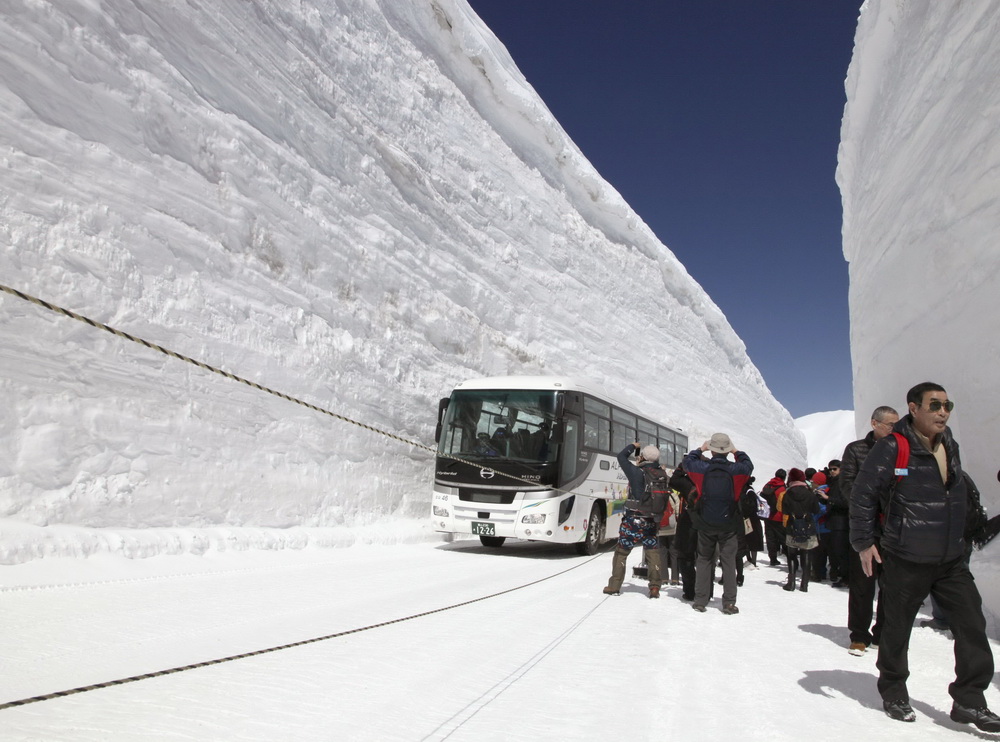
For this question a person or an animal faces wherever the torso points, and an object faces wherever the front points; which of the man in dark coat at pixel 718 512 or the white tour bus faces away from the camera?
the man in dark coat

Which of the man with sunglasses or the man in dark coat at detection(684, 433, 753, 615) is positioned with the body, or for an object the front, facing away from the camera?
the man in dark coat

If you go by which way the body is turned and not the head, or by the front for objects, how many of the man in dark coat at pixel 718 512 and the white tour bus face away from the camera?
1

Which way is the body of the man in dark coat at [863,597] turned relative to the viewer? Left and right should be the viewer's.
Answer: facing the viewer and to the right of the viewer

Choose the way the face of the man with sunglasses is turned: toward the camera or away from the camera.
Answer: toward the camera

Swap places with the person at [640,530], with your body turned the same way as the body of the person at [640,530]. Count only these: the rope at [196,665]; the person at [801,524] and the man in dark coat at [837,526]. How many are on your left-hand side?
1

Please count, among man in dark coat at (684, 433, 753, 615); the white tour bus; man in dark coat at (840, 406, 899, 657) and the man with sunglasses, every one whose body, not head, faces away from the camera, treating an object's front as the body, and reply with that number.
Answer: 1

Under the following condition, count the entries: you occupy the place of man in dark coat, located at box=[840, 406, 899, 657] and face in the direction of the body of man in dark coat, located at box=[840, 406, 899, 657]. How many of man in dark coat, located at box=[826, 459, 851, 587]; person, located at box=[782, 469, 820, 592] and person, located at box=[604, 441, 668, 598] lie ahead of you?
0

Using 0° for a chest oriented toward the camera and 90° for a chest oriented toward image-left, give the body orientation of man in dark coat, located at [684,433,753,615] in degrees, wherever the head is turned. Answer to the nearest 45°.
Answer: approximately 180°

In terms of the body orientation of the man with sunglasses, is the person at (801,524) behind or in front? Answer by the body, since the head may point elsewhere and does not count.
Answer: behind

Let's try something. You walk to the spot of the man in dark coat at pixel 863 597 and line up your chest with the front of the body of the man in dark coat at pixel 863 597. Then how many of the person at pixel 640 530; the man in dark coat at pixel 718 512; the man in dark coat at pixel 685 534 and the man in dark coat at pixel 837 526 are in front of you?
0

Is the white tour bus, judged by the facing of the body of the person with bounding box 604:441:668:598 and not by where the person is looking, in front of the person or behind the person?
in front

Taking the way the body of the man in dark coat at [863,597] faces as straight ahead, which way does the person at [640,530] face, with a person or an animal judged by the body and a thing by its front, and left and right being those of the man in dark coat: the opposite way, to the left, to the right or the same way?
the opposite way

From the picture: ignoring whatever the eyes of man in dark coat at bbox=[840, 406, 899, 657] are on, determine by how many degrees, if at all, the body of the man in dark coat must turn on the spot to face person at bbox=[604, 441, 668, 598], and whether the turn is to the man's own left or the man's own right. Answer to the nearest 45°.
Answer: approximately 180°

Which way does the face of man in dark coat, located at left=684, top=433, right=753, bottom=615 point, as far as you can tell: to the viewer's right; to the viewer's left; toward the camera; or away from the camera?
away from the camera

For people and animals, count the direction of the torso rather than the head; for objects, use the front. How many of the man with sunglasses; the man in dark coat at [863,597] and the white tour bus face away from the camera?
0

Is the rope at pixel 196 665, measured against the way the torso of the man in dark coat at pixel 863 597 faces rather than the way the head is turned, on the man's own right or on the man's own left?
on the man's own right

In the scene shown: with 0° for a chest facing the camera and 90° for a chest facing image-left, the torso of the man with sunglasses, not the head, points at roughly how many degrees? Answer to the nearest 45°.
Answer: approximately 315°
